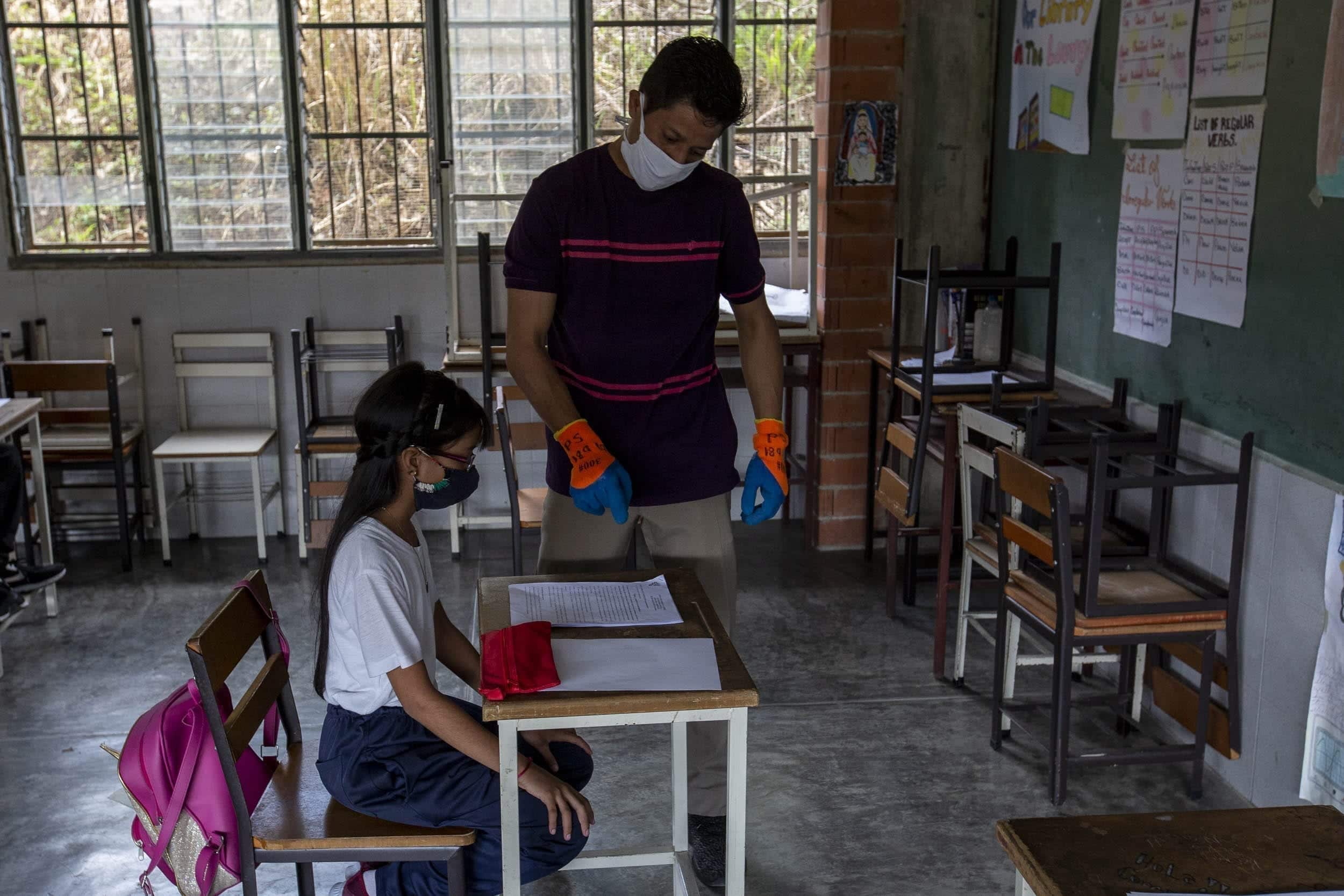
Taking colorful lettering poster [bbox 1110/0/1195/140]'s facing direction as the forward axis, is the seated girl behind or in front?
in front

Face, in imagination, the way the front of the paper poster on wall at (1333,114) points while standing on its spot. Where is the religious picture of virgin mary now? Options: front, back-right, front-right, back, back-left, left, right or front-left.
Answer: right

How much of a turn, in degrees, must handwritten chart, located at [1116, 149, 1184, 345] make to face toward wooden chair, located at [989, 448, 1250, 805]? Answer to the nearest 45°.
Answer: approximately 45° to its left

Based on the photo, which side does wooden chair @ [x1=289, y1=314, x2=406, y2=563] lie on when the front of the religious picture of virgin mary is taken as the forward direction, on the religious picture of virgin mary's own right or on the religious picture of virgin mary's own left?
on the religious picture of virgin mary's own right

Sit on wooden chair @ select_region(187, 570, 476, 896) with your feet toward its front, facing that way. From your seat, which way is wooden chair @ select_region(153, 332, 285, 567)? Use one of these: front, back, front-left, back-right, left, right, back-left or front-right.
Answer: left

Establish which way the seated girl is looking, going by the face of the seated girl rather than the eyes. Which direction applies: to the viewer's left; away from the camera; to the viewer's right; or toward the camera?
to the viewer's right

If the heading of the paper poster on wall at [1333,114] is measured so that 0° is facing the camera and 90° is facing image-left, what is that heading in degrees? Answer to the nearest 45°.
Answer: approximately 45°

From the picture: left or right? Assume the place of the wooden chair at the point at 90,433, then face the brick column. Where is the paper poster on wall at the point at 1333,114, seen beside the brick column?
right

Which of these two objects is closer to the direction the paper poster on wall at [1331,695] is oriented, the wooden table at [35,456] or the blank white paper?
the blank white paper

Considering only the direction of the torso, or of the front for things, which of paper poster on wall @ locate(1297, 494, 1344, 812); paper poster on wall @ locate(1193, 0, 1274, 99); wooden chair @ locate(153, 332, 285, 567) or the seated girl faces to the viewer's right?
the seated girl

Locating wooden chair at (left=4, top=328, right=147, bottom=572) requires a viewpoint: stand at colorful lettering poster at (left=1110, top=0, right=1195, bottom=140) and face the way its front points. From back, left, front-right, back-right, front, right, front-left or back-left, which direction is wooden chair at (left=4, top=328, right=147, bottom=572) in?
front-right

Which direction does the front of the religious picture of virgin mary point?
toward the camera

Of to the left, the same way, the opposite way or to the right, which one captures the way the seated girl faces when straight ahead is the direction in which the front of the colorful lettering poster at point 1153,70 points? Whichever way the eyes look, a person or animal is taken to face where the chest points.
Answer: the opposite way

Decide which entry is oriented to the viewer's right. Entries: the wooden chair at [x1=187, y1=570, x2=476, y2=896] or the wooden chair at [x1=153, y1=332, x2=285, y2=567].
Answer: the wooden chair at [x1=187, y1=570, x2=476, y2=896]

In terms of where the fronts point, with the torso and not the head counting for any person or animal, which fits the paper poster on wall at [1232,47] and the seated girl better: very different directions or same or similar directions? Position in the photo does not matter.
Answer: very different directions

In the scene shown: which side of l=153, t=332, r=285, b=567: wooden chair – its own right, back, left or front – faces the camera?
front

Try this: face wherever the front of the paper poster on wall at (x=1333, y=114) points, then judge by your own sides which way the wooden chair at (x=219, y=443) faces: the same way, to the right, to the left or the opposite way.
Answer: to the left

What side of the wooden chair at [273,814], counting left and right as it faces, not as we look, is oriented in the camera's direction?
right

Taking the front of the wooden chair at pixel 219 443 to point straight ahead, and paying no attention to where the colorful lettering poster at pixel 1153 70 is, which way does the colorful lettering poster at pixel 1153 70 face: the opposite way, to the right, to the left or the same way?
to the right
